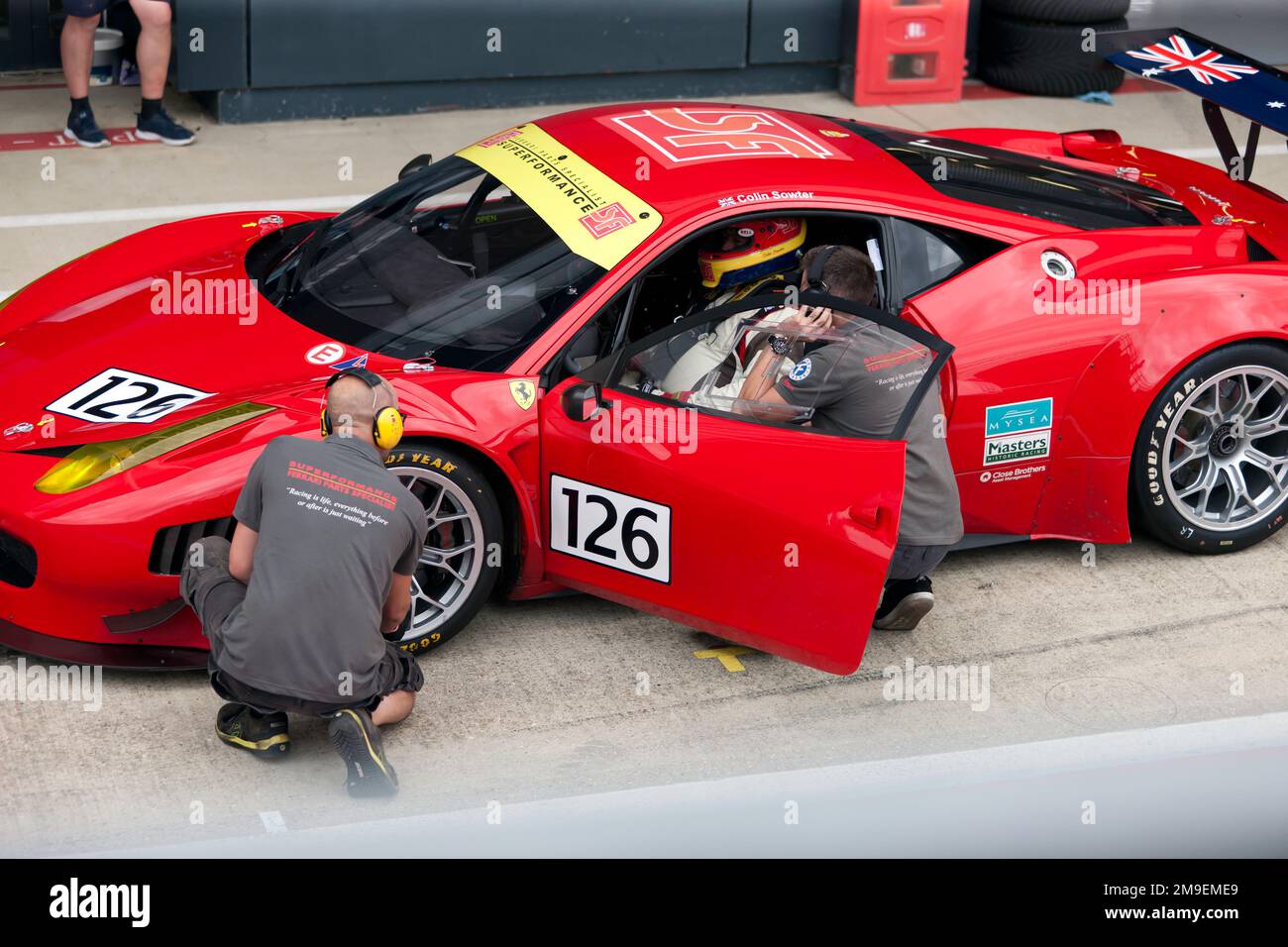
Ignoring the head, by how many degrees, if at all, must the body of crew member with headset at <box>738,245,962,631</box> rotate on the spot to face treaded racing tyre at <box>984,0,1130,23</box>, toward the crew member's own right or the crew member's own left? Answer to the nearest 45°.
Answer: approximately 45° to the crew member's own right

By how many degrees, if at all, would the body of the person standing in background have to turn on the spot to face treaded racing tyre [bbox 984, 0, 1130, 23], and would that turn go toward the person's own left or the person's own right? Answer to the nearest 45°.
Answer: approximately 45° to the person's own left

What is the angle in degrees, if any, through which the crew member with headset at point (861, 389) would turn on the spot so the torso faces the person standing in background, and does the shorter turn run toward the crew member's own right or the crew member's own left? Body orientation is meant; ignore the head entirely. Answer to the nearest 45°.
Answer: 0° — they already face them

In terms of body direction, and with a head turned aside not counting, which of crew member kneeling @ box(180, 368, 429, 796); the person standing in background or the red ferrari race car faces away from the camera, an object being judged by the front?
the crew member kneeling

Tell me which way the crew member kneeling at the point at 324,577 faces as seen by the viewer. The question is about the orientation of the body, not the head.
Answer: away from the camera

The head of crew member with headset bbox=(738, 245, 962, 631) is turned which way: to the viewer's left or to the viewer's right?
to the viewer's left

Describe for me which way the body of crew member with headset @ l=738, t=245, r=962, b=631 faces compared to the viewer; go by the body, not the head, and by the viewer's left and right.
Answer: facing away from the viewer and to the left of the viewer

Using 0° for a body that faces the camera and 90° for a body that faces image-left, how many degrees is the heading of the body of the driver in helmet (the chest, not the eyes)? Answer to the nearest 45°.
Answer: approximately 45°

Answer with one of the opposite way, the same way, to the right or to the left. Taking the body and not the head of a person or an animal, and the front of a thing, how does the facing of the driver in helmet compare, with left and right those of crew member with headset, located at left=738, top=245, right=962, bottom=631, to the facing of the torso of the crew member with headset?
to the left

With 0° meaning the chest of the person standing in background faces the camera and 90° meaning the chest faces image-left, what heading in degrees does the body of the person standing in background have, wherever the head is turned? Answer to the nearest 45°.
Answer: approximately 315°
